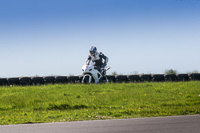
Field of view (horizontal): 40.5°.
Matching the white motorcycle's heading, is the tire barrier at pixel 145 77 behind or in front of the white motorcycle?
behind

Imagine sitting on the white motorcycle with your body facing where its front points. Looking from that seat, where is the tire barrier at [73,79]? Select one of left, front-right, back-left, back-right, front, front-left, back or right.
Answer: right

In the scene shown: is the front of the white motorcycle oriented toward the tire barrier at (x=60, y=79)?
no

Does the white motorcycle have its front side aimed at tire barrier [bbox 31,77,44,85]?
no

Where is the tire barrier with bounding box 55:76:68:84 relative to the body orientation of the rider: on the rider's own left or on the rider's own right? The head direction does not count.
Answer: on the rider's own right

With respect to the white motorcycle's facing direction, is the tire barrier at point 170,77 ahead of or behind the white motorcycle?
behind

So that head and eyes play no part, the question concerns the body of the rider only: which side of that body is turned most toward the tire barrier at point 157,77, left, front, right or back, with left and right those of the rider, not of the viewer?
back

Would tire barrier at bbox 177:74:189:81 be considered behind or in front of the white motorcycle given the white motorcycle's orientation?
behind

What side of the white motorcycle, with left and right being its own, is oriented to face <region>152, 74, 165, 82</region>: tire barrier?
back

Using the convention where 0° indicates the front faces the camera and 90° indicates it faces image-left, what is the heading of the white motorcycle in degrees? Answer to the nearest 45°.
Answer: approximately 45°
